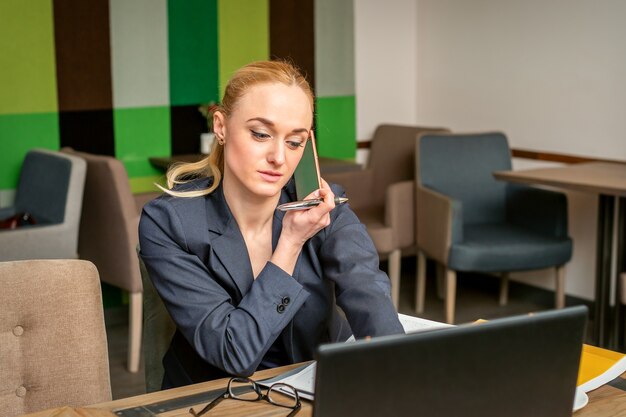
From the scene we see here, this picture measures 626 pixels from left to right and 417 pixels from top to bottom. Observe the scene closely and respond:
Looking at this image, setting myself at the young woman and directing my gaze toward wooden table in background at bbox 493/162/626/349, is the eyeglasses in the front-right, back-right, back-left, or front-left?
back-right

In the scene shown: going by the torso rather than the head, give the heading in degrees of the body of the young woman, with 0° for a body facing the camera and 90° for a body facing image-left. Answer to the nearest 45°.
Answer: approximately 315°

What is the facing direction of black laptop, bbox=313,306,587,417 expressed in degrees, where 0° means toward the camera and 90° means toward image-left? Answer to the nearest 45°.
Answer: approximately 135°

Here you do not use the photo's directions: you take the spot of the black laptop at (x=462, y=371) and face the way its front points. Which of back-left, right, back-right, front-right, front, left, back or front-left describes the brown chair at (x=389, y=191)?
front-right

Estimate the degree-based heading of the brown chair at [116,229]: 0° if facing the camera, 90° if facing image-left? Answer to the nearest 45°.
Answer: approximately 225°

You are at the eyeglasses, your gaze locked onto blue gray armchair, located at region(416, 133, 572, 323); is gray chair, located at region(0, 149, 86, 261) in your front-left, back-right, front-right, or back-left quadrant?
front-left

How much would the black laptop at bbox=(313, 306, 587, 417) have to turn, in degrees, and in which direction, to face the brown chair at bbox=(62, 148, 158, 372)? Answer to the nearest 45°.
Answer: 0° — it already faces it

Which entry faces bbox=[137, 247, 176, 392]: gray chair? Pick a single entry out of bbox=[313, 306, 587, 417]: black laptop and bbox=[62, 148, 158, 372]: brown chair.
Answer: the black laptop

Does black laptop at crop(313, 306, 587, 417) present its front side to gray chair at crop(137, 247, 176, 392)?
yes

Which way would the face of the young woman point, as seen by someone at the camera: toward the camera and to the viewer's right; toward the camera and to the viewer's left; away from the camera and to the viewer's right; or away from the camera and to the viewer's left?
toward the camera and to the viewer's right
